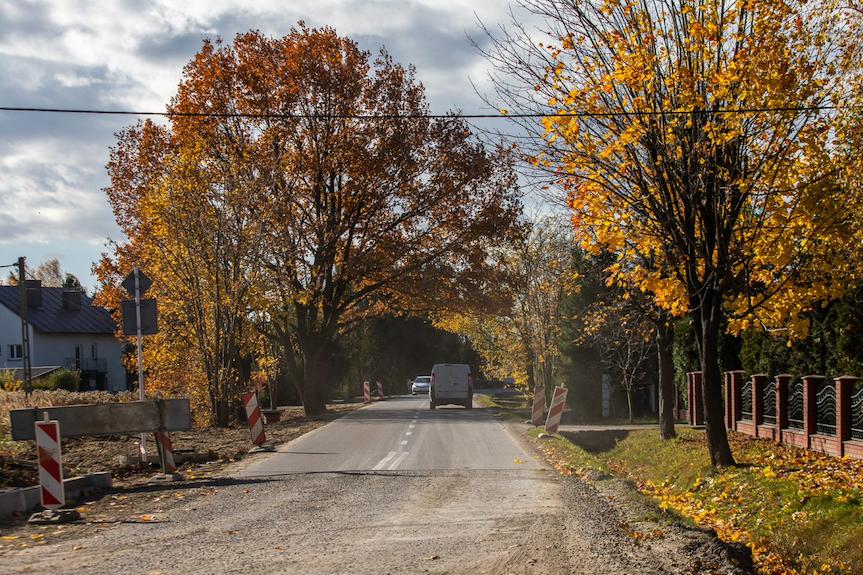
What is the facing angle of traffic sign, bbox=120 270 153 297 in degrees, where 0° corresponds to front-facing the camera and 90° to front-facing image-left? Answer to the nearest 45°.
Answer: approximately 180°

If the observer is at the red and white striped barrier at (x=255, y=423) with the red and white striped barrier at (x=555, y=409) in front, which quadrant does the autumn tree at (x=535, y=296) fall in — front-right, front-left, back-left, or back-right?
front-left

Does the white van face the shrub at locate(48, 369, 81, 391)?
no

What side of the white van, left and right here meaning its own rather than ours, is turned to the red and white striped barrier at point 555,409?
back

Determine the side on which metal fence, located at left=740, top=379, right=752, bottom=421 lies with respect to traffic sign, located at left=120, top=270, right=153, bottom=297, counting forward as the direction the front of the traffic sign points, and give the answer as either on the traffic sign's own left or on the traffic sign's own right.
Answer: on the traffic sign's own right

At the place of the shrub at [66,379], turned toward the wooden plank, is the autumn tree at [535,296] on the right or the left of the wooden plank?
left

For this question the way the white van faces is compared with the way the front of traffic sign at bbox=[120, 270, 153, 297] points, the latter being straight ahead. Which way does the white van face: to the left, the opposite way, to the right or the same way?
the same way

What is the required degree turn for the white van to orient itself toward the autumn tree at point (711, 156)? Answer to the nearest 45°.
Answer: approximately 180°

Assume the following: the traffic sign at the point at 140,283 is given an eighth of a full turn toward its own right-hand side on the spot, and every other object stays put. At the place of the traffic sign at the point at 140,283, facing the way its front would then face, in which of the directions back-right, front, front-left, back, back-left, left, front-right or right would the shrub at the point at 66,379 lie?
front-left

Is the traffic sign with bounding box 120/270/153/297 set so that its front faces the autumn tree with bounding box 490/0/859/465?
no

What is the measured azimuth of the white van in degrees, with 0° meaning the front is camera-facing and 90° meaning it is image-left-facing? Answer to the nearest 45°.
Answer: approximately 180°

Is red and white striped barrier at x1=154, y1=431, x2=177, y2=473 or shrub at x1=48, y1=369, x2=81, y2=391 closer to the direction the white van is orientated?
the shrub

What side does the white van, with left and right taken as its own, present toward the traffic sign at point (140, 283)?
back

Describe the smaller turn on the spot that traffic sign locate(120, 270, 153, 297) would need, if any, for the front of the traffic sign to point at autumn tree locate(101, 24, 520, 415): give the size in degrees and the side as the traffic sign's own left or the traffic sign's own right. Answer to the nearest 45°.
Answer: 0° — it already faces it

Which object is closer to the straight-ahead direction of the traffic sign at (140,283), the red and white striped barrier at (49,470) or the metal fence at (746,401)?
the metal fence
